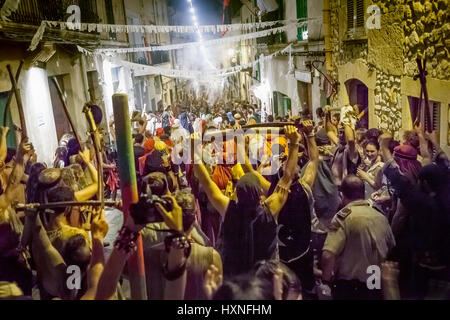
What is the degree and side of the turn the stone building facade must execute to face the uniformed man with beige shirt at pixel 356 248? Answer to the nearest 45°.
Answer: approximately 45° to its left

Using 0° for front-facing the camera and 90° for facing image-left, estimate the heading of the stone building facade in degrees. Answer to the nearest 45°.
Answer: approximately 45°

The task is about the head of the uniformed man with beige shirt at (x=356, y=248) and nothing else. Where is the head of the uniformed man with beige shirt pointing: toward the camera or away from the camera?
away from the camera
